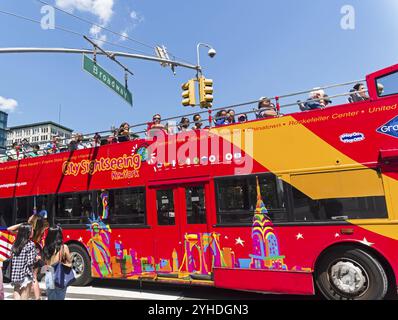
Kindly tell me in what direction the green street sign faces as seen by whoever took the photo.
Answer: facing the viewer and to the right of the viewer

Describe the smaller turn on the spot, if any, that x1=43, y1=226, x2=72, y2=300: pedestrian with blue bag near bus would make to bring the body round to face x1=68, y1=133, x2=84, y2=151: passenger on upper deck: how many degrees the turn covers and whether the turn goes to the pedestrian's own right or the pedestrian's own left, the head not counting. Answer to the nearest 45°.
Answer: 0° — they already face them

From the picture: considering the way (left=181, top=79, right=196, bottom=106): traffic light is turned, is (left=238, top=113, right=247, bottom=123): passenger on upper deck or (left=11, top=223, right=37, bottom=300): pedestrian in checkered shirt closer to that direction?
the pedestrian in checkered shirt

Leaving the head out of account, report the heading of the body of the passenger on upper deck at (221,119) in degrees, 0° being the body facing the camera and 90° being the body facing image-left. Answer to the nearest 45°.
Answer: approximately 315°

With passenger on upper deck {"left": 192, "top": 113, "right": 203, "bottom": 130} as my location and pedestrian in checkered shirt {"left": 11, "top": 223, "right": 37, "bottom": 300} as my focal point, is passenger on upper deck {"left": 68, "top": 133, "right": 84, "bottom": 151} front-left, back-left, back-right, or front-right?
front-right

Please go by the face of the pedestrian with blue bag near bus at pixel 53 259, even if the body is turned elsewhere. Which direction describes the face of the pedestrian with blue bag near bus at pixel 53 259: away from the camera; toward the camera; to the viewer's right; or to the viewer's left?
away from the camera

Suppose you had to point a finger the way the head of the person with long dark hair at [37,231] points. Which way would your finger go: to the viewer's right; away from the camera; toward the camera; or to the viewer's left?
away from the camera

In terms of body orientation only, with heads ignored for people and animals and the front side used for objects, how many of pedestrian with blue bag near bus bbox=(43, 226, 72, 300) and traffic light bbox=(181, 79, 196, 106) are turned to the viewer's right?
0
